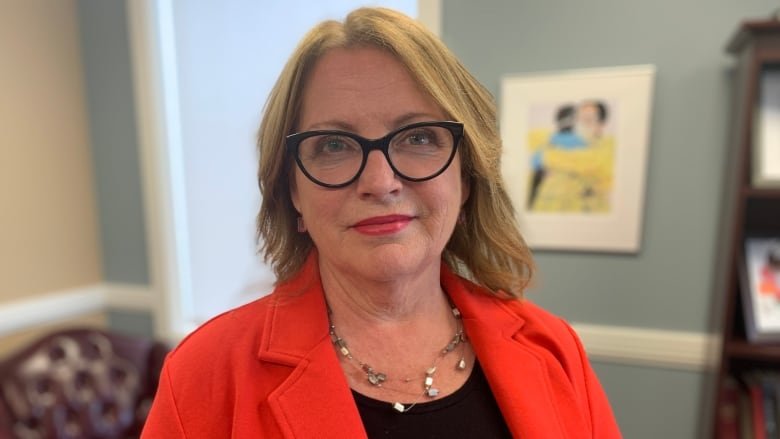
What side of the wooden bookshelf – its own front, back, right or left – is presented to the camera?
front

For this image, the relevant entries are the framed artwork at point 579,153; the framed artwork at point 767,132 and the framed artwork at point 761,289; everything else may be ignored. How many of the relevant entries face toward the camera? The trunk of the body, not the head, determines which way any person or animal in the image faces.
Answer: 3

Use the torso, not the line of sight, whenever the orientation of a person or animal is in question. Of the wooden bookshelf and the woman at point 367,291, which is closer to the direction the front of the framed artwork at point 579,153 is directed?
the woman

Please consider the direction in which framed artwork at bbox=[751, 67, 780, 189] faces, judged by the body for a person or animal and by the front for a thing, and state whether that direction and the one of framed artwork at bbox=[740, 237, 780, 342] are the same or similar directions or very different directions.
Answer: same or similar directions

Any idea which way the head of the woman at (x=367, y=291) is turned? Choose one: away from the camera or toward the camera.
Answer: toward the camera

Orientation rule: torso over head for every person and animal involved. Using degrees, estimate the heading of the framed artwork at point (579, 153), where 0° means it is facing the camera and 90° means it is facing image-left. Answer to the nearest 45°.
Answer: approximately 0°

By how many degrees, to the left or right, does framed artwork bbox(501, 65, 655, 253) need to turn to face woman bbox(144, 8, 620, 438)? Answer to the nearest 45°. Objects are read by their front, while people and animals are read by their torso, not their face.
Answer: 0° — it already faces them

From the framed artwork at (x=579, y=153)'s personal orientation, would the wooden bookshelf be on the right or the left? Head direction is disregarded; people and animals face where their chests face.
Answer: on its left

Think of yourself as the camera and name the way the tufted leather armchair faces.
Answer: facing the viewer and to the right of the viewer
